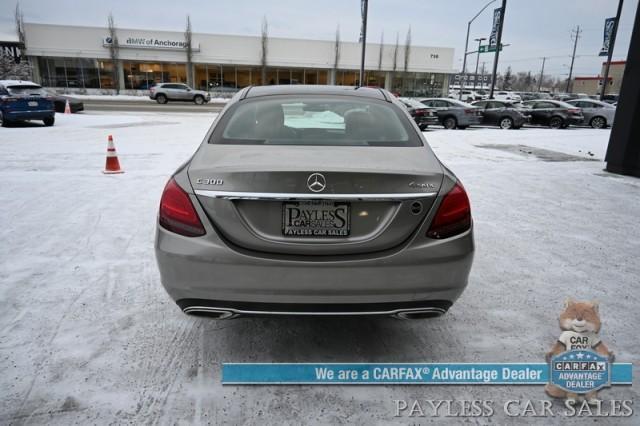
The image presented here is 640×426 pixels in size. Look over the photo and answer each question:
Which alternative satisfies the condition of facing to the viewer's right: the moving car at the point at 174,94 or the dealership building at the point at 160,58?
the moving car

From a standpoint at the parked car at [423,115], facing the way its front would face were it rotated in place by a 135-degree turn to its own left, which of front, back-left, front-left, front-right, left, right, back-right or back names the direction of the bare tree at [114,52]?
back-right

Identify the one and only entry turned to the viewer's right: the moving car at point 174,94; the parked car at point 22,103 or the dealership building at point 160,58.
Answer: the moving car at point 174,94

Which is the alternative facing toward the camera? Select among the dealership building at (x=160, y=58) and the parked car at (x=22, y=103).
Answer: the dealership building

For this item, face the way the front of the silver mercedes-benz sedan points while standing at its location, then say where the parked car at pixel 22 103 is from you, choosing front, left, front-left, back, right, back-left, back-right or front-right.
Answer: front-left

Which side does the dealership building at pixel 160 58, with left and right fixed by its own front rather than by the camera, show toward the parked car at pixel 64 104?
front

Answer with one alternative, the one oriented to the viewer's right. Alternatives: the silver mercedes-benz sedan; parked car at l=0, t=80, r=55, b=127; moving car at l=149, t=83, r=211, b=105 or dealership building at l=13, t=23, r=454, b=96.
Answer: moving car at l=149, t=83, r=211, b=105

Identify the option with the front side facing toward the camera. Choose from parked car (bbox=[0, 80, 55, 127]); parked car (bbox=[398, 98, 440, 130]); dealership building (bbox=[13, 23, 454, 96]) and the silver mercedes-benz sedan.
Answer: the dealership building

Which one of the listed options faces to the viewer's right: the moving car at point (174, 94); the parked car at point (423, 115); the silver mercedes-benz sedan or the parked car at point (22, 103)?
the moving car at point (174, 94)

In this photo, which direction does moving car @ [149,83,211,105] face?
to the viewer's right

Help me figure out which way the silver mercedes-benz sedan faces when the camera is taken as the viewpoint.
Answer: facing away from the viewer

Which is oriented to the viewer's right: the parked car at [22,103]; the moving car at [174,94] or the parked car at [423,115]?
the moving car at [174,94]

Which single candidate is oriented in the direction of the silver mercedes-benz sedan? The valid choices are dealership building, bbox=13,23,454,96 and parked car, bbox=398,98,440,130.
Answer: the dealership building

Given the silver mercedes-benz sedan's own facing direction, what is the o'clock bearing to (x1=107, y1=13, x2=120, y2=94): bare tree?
The bare tree is roughly at 11 o'clock from the silver mercedes-benz sedan.

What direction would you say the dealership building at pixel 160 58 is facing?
toward the camera
